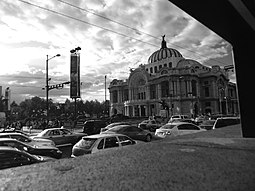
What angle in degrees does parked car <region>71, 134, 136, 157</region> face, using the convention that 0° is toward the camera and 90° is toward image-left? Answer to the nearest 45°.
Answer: approximately 225°

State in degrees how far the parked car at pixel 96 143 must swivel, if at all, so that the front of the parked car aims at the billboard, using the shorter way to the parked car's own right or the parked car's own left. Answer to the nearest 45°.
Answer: approximately 45° to the parked car's own left

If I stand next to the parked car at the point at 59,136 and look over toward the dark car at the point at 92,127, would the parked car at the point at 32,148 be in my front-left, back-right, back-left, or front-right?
back-right

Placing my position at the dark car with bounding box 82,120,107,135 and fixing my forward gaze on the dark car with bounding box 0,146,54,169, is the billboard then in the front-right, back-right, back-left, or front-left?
back-right
